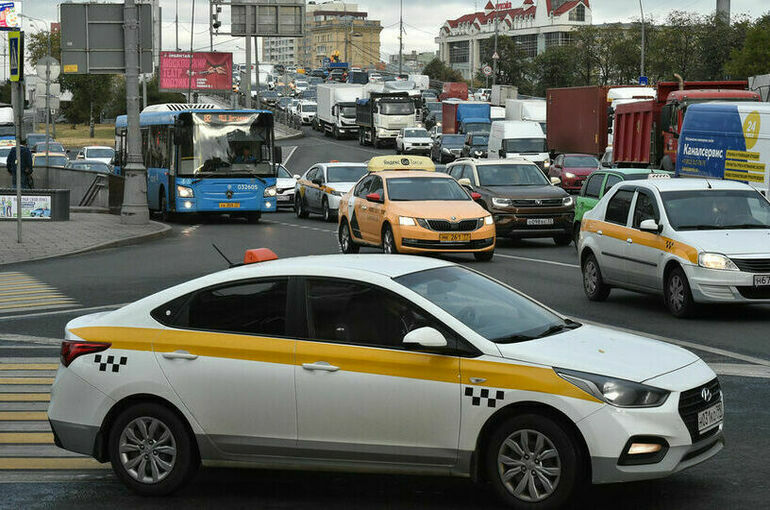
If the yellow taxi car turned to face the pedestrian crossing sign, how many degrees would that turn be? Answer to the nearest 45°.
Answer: approximately 135° to its right

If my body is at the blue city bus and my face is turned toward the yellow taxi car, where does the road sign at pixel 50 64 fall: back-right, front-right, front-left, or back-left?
back-right

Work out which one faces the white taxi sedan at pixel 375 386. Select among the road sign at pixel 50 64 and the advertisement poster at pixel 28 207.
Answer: the advertisement poster

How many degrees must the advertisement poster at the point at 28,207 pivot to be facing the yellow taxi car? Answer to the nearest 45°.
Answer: approximately 45° to its left

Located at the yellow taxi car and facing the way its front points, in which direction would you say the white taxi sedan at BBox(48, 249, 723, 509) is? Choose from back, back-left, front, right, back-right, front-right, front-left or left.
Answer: front-right

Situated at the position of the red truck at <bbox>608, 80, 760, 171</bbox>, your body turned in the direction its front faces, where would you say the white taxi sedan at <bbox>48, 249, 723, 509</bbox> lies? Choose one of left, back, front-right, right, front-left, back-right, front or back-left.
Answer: front-right

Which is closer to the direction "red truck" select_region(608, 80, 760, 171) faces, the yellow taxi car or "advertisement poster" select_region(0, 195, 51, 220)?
the yellow taxi car
